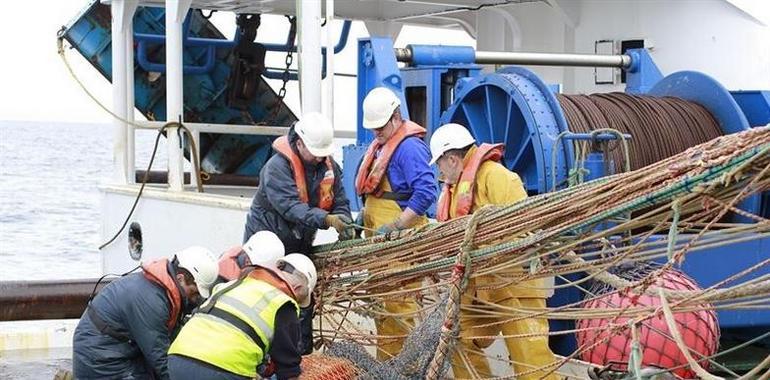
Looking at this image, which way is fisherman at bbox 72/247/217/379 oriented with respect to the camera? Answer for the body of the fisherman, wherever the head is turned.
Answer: to the viewer's right

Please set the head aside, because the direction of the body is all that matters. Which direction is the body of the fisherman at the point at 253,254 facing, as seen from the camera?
to the viewer's right

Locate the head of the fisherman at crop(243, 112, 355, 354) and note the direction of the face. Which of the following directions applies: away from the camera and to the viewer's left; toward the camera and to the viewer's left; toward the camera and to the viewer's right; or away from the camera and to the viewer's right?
toward the camera and to the viewer's right

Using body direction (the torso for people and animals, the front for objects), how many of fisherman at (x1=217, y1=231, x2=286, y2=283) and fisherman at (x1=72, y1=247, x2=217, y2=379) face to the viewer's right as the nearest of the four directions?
2

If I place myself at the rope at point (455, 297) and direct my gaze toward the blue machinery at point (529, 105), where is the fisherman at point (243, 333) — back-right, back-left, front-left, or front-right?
back-left

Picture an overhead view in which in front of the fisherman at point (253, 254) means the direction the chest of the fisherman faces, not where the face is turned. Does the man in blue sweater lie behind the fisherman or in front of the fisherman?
in front

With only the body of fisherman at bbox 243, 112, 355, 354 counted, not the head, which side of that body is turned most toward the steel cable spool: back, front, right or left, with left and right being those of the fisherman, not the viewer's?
left

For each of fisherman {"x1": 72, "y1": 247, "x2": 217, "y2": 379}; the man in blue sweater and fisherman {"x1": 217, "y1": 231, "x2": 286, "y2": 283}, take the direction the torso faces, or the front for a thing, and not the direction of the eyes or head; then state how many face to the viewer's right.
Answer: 2

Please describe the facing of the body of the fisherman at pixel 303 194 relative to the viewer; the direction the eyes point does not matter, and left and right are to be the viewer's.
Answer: facing the viewer and to the right of the viewer

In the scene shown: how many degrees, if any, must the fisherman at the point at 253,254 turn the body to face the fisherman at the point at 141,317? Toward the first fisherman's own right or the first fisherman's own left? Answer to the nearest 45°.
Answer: approximately 180°

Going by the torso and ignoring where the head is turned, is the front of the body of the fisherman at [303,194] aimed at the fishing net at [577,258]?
yes
